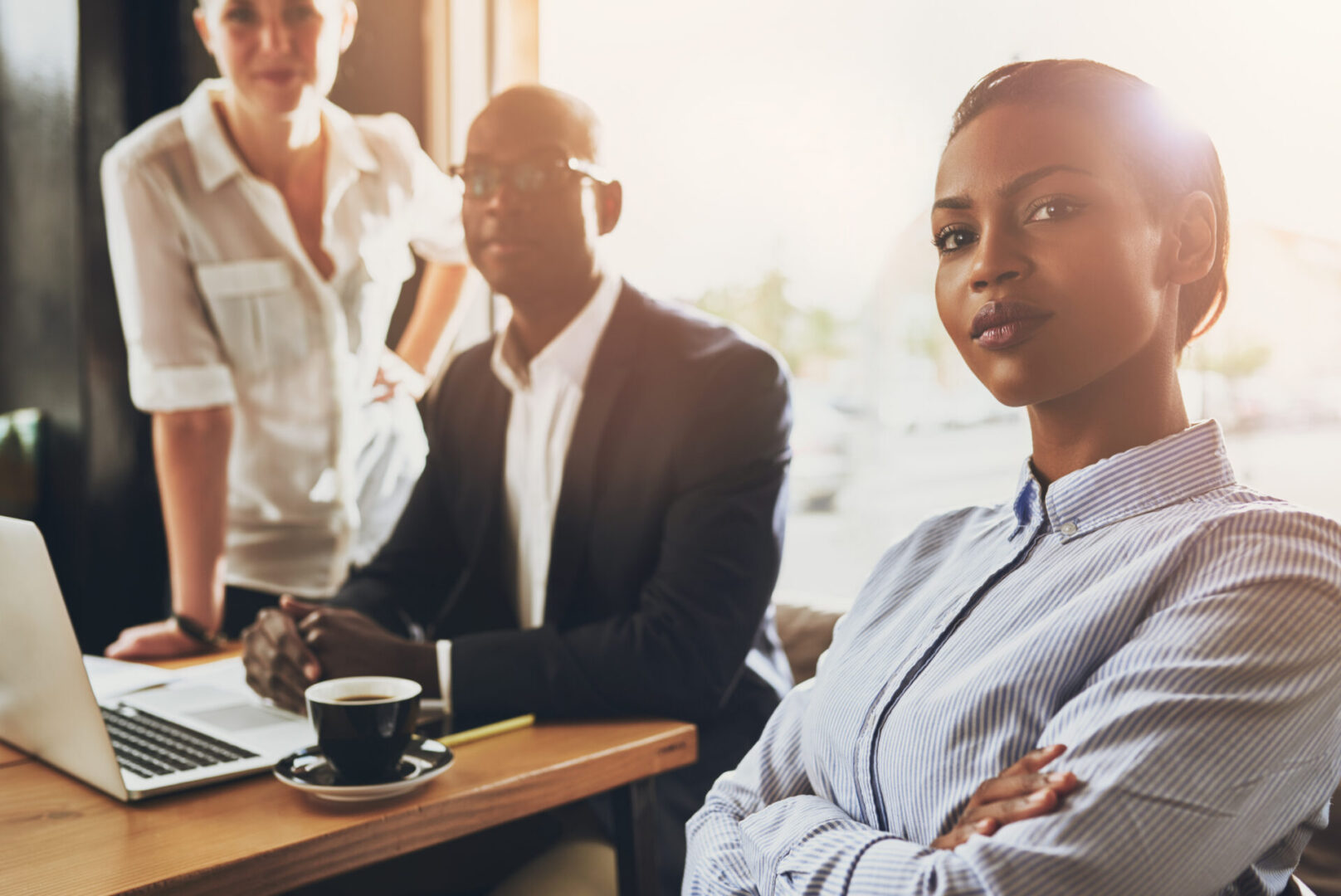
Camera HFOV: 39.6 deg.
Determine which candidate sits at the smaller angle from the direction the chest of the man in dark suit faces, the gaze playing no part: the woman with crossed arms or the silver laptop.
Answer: the silver laptop

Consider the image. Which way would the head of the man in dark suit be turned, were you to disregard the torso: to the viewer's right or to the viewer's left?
to the viewer's left

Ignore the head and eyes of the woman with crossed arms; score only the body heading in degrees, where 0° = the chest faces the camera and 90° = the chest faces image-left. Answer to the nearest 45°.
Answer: approximately 45°

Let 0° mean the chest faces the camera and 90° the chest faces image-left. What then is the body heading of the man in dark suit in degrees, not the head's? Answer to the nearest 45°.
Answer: approximately 45°

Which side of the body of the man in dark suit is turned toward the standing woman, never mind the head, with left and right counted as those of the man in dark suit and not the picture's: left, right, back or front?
right
